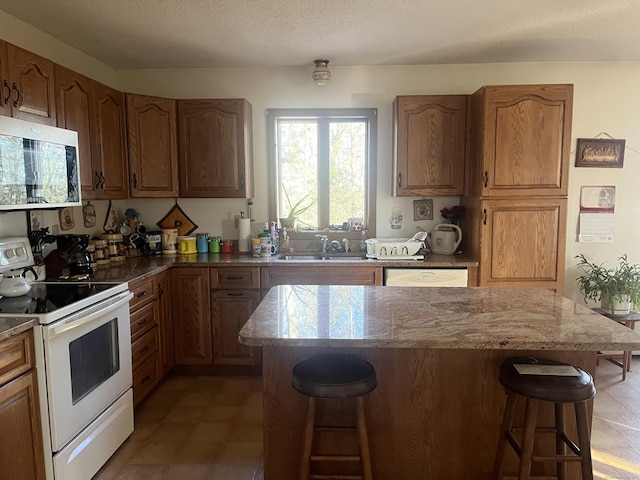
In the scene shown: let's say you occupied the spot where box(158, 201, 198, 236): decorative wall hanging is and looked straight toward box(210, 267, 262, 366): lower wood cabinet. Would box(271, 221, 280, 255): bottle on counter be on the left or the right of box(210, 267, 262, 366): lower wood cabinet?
left

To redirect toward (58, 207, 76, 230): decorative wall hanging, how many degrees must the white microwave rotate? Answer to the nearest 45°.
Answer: approximately 135° to its left

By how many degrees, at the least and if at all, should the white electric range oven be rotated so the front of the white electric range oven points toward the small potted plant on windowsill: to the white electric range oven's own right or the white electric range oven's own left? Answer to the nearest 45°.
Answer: approximately 90° to the white electric range oven's own left

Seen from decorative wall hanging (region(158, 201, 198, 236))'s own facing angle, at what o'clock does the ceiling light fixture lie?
The ceiling light fixture is roughly at 10 o'clock from the decorative wall hanging.

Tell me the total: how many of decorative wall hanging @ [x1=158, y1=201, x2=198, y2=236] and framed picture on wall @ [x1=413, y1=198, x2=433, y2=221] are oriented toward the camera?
2

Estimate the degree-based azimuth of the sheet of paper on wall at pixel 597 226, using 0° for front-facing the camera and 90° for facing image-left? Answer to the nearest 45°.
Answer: approximately 0°

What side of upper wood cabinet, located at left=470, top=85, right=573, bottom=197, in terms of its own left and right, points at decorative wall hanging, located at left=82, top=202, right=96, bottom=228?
right
